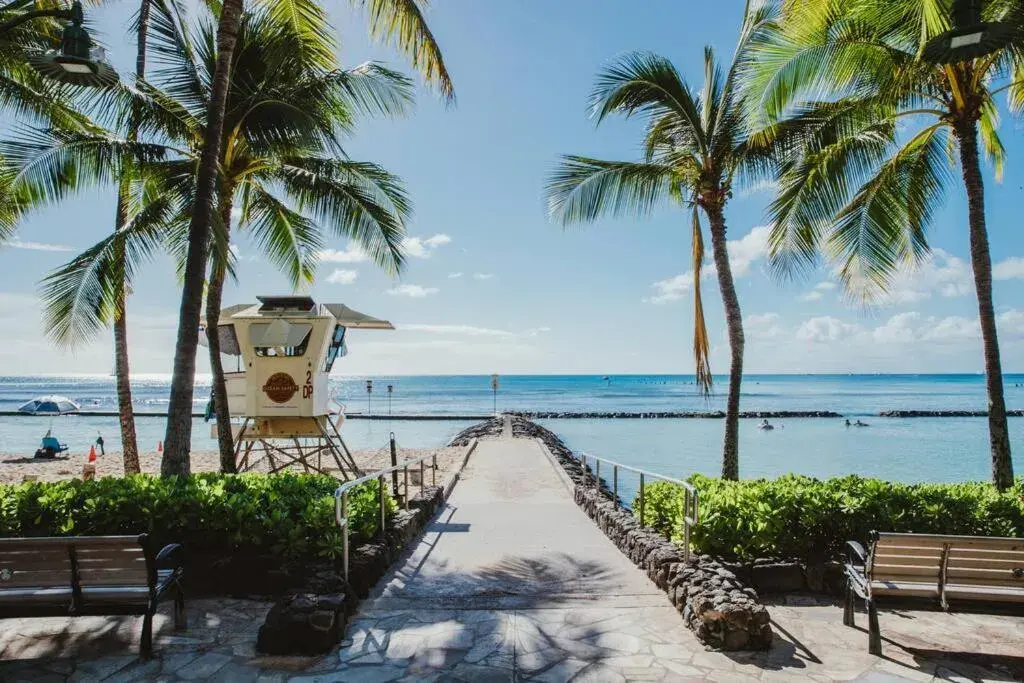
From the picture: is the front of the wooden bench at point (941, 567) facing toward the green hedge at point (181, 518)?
no

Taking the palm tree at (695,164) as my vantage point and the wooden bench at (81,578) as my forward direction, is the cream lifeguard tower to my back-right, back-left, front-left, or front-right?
front-right

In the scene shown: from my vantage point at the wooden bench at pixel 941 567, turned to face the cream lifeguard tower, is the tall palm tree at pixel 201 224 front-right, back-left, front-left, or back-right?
front-left
